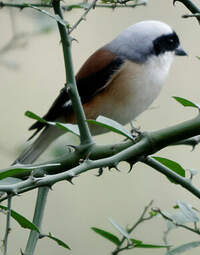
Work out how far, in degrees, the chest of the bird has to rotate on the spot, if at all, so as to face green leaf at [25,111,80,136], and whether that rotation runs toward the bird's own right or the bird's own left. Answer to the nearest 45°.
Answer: approximately 90° to the bird's own right

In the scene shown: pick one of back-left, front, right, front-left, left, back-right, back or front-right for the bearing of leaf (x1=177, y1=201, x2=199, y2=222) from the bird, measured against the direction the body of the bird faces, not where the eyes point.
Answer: front

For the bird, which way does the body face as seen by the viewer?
to the viewer's right
